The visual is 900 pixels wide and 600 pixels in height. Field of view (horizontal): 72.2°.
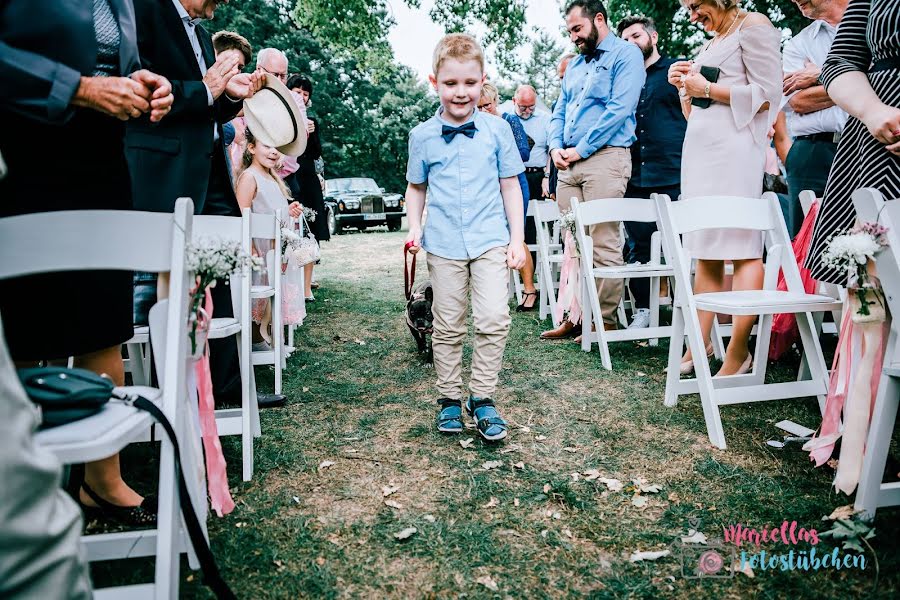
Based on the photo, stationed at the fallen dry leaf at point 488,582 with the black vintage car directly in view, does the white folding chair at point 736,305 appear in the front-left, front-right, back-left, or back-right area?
front-right

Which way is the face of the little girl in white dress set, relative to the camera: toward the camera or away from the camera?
toward the camera

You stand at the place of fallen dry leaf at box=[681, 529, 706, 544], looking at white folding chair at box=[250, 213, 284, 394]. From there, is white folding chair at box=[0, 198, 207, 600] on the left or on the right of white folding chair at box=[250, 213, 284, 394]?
left

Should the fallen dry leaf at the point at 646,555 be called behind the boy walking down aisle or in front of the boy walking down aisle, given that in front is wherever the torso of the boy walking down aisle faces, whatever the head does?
in front

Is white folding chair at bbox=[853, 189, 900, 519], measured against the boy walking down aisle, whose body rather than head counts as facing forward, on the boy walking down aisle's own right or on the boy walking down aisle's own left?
on the boy walking down aisle's own left

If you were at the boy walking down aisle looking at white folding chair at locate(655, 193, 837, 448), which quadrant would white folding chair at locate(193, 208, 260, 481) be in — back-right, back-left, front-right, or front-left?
back-right

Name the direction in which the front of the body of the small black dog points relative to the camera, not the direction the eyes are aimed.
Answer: toward the camera

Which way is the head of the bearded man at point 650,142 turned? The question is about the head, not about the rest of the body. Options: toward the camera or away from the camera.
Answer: toward the camera

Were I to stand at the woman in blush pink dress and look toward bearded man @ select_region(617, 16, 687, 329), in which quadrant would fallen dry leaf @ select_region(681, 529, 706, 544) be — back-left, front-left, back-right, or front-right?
back-left

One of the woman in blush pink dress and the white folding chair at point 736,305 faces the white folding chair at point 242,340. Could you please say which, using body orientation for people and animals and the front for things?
the woman in blush pink dress

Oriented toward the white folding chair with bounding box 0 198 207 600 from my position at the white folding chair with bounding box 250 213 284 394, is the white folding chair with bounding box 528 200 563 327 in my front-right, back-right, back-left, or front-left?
back-left

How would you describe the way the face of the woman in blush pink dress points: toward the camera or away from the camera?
toward the camera

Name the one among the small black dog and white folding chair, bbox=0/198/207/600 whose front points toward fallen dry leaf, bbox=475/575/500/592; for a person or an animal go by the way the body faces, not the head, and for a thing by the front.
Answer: the small black dog

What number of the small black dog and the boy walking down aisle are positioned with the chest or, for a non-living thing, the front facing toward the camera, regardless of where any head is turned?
2

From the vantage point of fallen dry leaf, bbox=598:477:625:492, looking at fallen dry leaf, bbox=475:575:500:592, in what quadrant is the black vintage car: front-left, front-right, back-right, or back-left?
back-right
